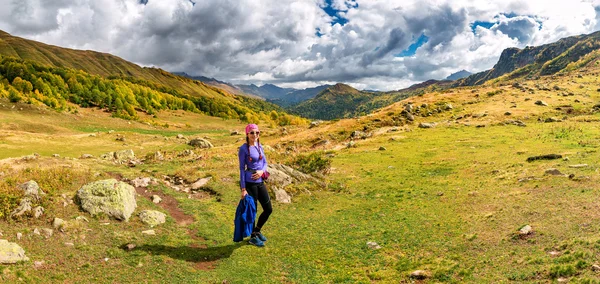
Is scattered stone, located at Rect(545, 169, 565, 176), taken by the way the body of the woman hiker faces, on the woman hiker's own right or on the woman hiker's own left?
on the woman hiker's own left

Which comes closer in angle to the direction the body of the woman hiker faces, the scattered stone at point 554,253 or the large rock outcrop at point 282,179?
the scattered stone

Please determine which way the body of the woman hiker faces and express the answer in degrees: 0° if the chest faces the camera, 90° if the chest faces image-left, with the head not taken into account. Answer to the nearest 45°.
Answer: approximately 315°

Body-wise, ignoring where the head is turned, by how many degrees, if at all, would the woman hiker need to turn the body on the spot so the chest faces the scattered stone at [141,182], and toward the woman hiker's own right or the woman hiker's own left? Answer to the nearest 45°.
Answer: approximately 180°

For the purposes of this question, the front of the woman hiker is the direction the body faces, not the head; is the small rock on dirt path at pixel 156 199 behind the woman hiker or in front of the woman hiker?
behind

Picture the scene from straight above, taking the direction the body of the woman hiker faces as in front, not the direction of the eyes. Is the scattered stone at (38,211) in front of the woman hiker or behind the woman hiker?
behind

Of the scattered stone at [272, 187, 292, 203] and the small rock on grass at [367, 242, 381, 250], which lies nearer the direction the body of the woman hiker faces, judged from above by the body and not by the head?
the small rock on grass
